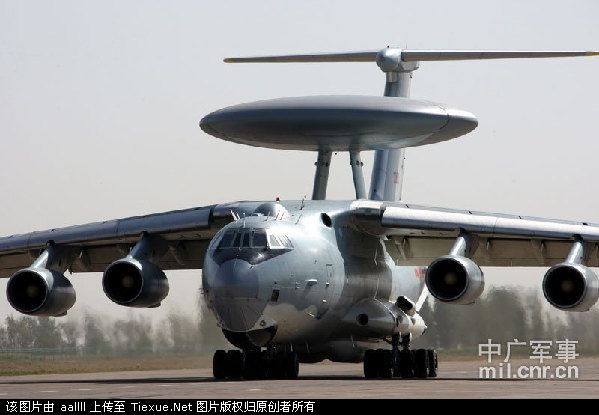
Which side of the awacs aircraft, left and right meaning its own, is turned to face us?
front
